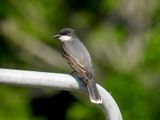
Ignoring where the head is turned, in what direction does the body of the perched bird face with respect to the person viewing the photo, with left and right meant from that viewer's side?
facing away from the viewer and to the left of the viewer
